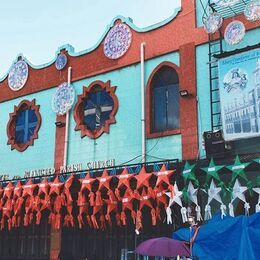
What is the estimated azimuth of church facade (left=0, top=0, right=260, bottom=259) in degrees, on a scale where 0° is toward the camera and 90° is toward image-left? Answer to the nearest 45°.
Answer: approximately 45°

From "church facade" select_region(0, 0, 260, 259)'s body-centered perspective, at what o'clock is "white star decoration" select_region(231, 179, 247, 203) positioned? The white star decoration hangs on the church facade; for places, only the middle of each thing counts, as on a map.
The white star decoration is roughly at 9 o'clock from the church facade.

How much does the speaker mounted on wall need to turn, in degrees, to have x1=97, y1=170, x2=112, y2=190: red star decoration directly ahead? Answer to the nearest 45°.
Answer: approximately 45° to its right

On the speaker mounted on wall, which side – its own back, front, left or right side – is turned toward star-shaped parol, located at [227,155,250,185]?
left

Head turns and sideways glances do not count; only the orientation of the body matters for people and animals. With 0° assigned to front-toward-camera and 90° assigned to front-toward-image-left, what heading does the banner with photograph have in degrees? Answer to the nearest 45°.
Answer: approximately 45°

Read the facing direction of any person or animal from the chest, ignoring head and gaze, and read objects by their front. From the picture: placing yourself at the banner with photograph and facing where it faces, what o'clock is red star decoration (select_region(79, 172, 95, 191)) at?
The red star decoration is roughly at 2 o'clock from the banner with photograph.
